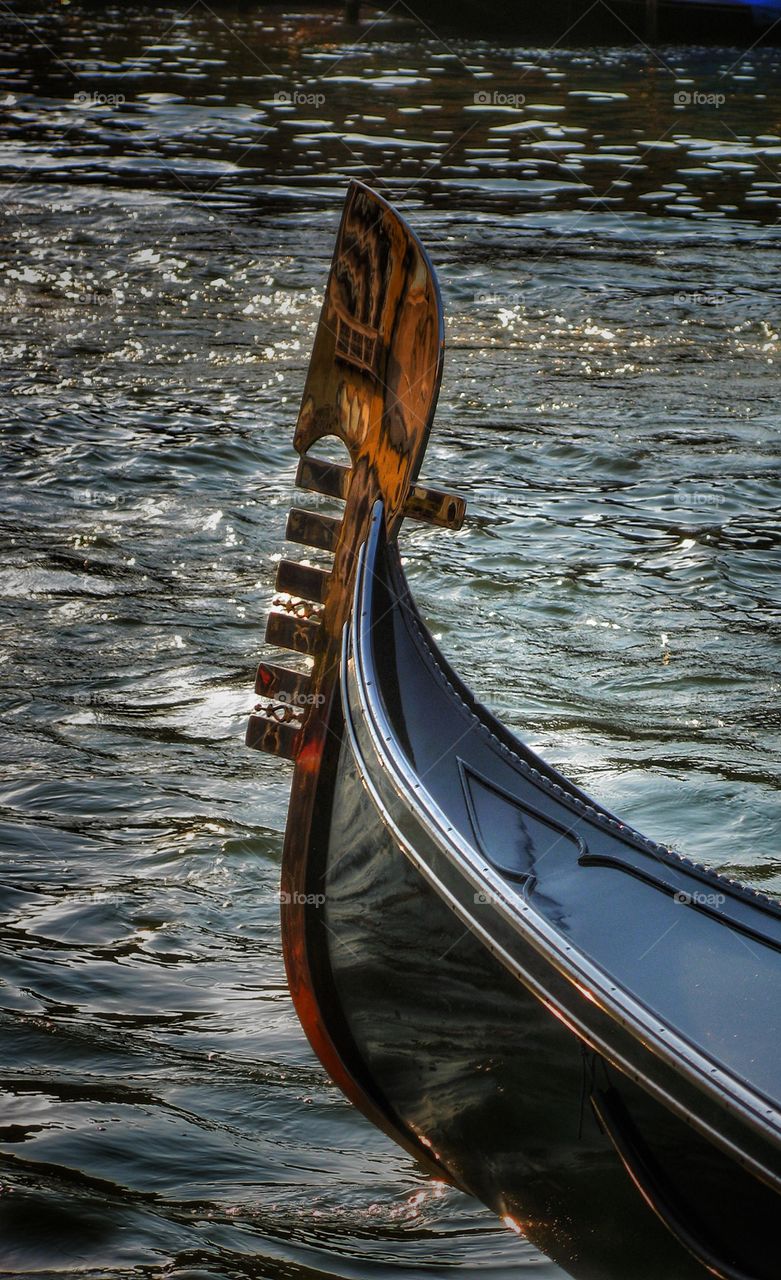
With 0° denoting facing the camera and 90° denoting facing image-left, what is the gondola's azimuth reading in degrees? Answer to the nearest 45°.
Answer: approximately 135°
